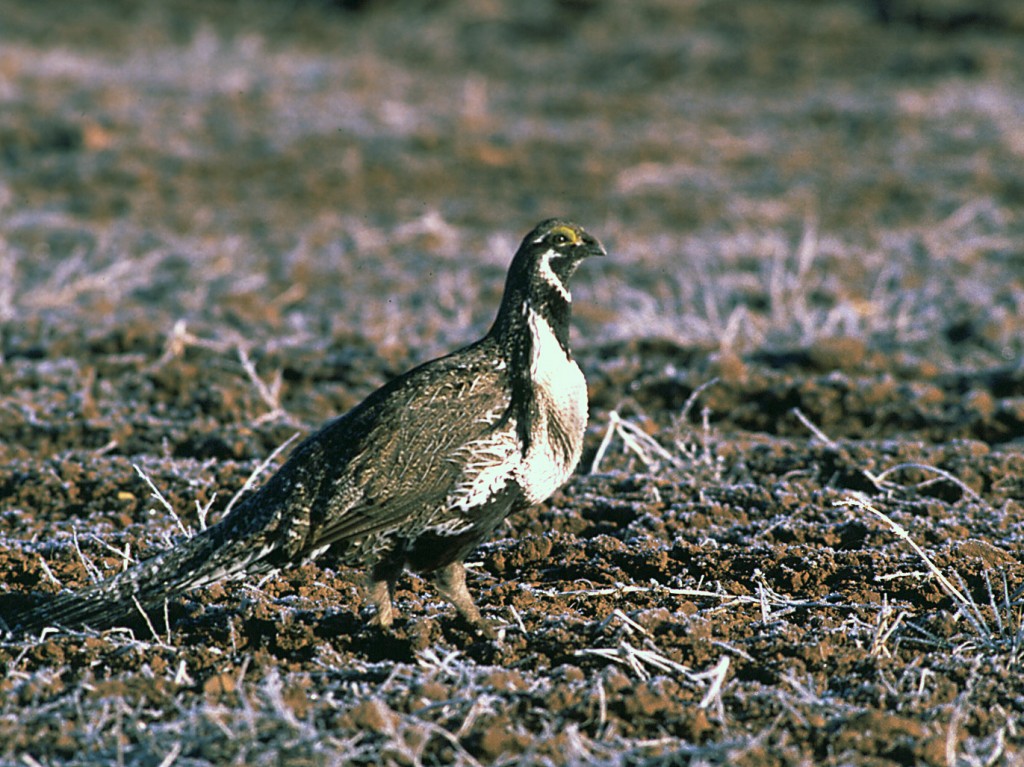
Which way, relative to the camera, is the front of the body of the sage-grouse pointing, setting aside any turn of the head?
to the viewer's right
